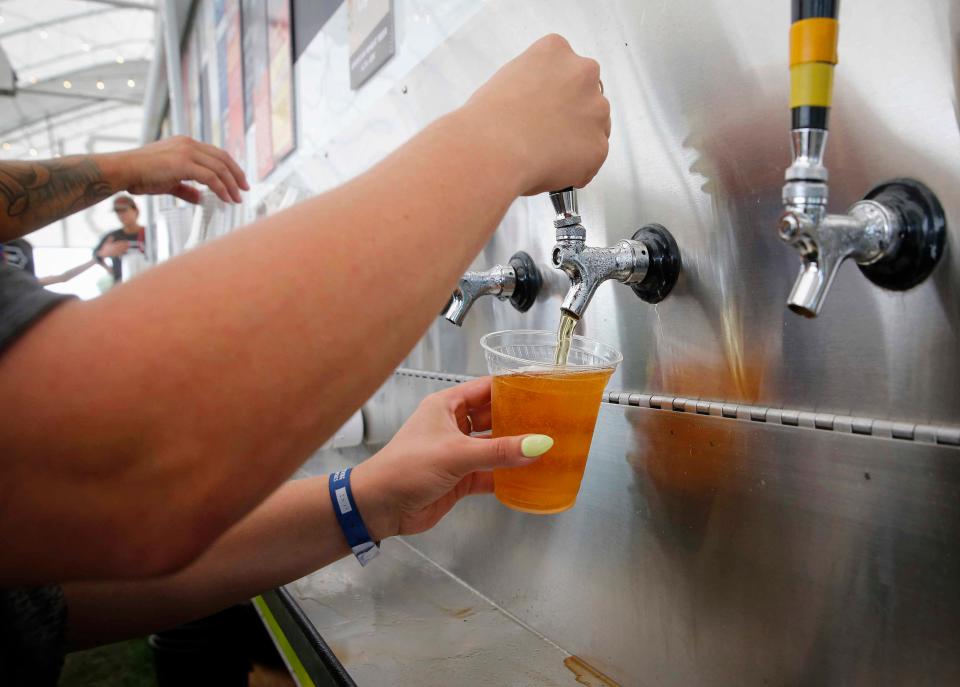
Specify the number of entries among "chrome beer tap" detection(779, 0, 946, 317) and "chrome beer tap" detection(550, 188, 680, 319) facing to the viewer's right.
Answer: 0

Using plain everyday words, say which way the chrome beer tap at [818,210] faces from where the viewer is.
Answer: facing the viewer and to the left of the viewer

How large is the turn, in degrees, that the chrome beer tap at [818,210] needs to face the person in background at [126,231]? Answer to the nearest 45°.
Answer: approximately 90° to its right

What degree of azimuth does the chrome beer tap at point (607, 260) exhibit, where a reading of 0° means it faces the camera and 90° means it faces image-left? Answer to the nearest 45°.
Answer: approximately 45°

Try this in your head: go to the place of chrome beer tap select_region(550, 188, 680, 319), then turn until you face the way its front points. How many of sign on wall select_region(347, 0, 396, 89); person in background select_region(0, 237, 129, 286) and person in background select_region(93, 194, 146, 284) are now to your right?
3

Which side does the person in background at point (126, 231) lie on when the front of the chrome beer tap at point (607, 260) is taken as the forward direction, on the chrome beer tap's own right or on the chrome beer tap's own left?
on the chrome beer tap's own right

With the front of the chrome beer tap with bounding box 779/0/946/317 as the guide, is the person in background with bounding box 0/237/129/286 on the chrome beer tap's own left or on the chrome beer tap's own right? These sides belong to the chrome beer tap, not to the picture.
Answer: on the chrome beer tap's own right

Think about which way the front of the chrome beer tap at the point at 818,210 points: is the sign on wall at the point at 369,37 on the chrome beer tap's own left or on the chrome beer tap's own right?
on the chrome beer tap's own right

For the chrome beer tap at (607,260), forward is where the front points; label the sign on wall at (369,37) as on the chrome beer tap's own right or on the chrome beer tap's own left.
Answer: on the chrome beer tap's own right

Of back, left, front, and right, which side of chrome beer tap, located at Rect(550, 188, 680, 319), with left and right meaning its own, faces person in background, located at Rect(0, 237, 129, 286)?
right

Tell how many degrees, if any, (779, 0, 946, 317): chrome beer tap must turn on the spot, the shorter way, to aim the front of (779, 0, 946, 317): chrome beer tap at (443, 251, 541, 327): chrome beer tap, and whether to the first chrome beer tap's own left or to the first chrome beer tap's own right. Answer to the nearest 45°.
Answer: approximately 90° to the first chrome beer tap's own right
